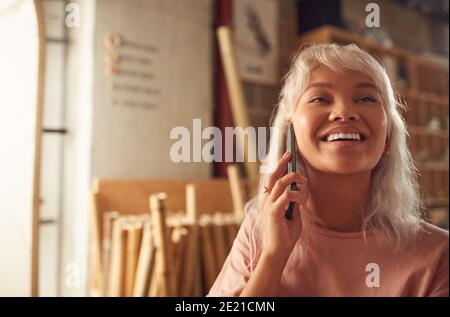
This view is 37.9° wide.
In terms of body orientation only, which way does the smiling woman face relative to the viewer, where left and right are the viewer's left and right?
facing the viewer
